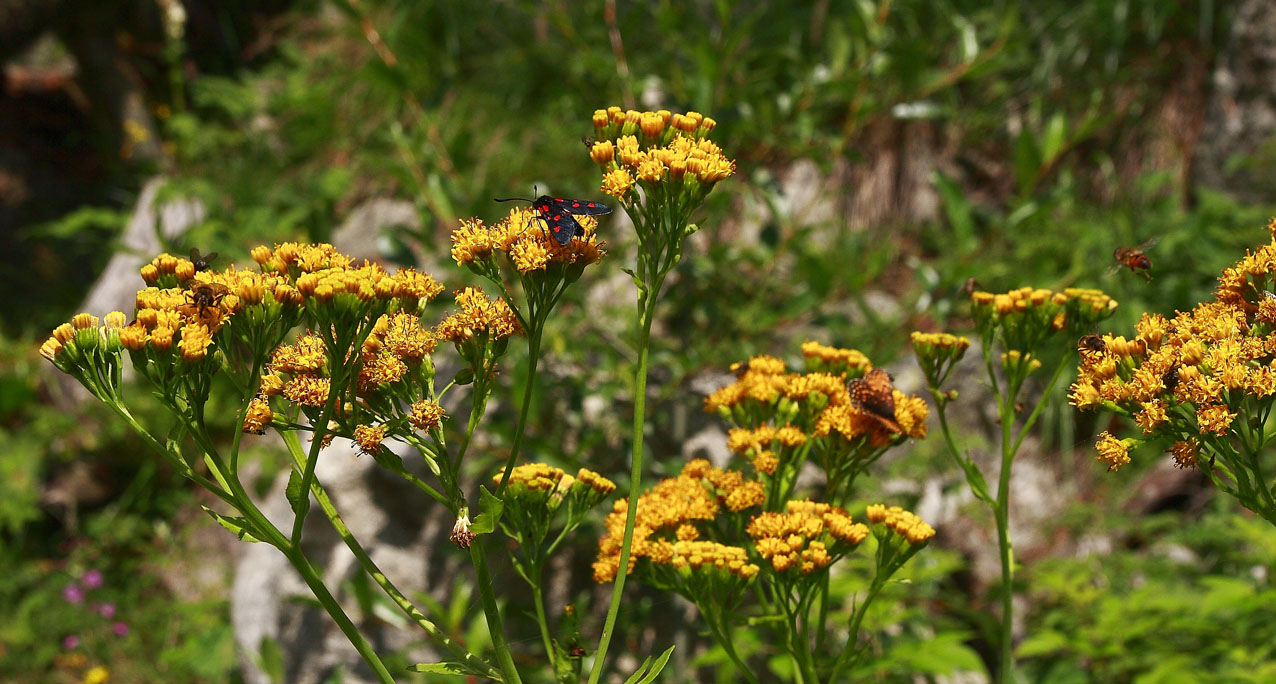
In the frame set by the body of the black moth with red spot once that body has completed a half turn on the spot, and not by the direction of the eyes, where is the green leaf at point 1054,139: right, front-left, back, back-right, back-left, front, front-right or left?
front-left

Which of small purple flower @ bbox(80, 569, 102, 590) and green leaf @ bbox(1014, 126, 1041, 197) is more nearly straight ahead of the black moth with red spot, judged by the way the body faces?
the small purple flower

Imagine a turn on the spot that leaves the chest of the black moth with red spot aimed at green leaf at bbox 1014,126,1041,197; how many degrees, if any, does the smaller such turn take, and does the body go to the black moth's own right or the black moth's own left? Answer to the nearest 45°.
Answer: approximately 135° to the black moth's own right

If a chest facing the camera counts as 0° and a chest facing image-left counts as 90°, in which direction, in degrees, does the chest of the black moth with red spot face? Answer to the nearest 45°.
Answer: approximately 90°

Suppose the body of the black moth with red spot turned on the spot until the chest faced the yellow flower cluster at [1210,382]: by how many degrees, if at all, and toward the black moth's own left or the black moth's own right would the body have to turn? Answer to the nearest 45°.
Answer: approximately 180°
